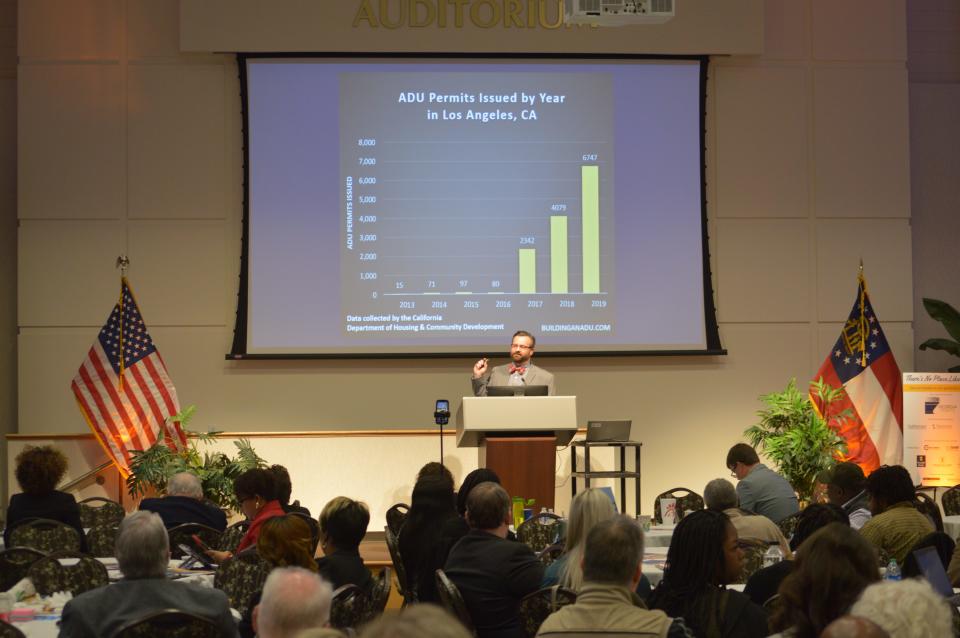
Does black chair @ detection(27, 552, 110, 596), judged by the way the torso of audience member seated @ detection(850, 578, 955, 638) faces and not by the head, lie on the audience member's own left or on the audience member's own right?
on the audience member's own left

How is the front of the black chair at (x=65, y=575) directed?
away from the camera

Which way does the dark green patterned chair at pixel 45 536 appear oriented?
away from the camera

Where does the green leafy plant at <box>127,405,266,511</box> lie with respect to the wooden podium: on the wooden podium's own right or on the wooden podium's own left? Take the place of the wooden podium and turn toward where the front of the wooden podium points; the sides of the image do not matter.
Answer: on the wooden podium's own right

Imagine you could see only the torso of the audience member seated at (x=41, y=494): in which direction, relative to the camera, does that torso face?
away from the camera

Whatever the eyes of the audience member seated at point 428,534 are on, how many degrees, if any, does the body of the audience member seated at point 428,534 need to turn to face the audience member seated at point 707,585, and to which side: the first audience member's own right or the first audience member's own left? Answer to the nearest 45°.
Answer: approximately 180°

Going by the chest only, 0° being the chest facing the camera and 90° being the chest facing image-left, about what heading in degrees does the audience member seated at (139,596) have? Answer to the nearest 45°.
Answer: approximately 180°

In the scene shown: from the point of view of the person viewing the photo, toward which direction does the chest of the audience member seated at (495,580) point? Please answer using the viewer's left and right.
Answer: facing away from the viewer

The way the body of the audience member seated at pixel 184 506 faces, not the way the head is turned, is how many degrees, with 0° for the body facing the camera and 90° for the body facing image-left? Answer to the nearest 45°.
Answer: approximately 180°

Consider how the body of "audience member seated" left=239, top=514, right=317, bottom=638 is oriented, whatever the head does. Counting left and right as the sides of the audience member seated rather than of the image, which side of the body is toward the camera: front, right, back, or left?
back

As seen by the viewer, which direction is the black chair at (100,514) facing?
away from the camera
